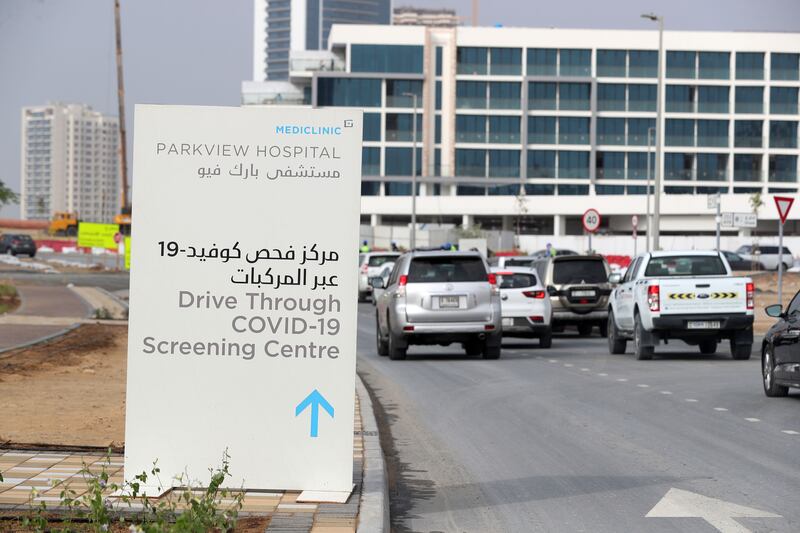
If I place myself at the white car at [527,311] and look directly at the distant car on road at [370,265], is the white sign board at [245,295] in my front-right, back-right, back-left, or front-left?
back-left

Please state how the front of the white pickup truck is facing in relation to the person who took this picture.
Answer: facing away from the viewer

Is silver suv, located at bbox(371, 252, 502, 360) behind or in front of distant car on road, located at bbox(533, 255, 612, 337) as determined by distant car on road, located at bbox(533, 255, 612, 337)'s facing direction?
behind

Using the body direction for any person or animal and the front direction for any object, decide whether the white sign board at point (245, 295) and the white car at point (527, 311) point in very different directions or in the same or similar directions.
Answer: very different directions

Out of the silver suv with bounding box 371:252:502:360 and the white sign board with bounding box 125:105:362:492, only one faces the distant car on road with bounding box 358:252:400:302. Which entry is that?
the silver suv

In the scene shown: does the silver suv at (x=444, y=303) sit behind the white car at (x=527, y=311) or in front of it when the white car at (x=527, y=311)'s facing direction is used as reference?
behind

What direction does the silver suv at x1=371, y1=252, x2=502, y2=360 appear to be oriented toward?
away from the camera

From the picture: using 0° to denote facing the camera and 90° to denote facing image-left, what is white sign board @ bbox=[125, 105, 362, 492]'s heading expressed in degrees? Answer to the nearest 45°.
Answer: approximately 0°

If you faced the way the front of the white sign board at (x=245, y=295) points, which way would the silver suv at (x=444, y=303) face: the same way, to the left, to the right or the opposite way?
the opposite way

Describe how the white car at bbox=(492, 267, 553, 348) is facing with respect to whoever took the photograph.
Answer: facing away from the viewer

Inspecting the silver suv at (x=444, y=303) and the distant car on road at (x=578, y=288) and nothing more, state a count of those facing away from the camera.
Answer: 2
